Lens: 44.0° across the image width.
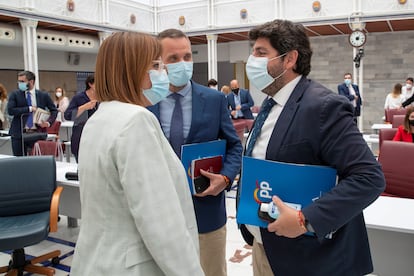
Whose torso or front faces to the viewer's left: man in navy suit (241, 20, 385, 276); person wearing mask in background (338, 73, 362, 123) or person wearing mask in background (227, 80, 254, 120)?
the man in navy suit

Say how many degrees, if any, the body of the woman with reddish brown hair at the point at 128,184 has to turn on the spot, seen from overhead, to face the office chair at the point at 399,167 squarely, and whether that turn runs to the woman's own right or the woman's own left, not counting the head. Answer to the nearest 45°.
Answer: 0° — they already face it

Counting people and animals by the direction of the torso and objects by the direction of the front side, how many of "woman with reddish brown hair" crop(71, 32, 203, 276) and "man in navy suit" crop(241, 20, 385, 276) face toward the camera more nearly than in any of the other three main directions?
0

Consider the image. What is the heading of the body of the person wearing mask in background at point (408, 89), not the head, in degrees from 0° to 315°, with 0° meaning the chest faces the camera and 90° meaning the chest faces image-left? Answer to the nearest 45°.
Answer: approximately 45°

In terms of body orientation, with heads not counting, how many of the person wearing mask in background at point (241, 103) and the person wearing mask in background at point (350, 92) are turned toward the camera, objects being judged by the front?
2

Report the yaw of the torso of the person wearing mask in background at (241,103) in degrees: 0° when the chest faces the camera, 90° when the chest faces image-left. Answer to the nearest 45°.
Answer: approximately 0°

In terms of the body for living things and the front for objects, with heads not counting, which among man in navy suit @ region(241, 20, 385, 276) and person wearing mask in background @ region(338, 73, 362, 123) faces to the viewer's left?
the man in navy suit

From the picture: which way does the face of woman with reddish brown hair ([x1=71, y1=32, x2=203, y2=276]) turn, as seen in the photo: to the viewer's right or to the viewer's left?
to the viewer's right

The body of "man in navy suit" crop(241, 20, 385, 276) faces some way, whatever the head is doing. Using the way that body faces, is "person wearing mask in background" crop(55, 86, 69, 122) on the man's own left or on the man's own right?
on the man's own right

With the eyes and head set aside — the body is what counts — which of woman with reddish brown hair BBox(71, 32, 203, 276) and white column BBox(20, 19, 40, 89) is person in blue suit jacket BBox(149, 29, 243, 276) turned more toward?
the woman with reddish brown hair

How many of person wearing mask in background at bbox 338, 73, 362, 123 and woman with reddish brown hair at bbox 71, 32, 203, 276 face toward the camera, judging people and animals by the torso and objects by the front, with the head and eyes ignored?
1

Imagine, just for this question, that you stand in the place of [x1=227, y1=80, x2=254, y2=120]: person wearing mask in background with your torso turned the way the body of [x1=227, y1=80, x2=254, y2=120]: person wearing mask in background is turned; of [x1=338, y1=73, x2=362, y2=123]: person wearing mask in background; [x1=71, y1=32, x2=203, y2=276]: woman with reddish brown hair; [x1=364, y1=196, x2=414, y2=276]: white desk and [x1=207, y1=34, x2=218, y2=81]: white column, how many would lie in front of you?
2

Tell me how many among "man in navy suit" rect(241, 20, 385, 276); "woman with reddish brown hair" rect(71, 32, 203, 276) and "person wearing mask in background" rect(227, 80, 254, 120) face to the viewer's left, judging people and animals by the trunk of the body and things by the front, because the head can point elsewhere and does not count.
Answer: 1

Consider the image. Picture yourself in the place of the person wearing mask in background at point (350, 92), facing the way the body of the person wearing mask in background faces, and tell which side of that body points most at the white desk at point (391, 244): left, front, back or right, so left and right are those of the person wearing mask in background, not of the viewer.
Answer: front
